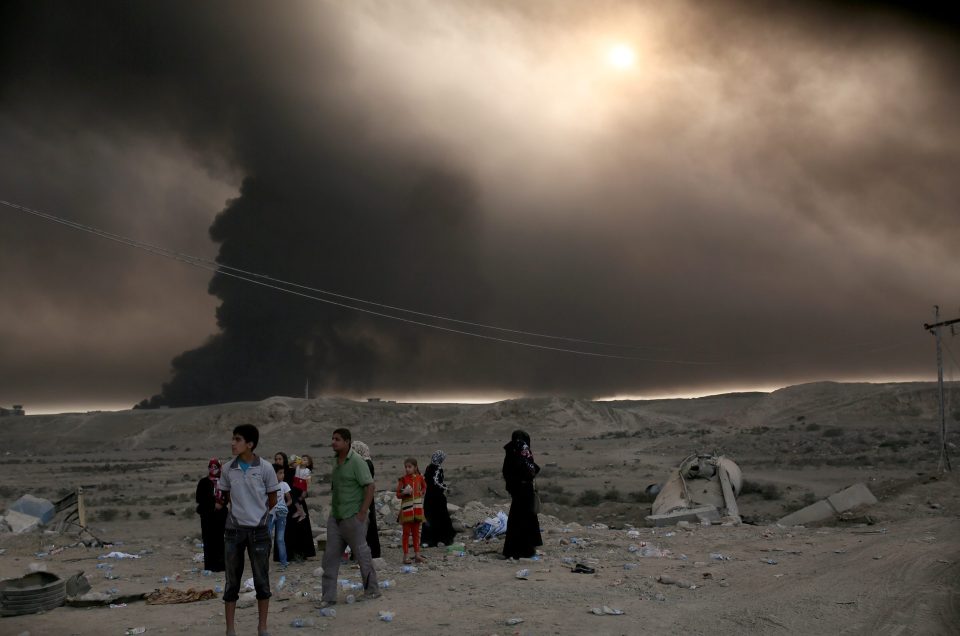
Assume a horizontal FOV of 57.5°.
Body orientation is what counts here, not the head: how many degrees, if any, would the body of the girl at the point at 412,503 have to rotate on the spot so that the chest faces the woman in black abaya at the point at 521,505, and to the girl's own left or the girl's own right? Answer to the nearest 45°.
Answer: approximately 90° to the girl's own left

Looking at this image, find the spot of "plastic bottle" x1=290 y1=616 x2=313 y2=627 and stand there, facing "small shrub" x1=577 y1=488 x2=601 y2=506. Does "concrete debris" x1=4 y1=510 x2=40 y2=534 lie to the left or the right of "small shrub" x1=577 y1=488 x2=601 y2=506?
left

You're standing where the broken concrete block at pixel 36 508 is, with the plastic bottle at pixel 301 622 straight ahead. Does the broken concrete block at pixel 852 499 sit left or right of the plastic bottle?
left

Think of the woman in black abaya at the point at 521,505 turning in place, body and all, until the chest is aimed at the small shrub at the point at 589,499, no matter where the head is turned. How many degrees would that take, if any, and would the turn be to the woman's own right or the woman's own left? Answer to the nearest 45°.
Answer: approximately 135° to the woman's own left

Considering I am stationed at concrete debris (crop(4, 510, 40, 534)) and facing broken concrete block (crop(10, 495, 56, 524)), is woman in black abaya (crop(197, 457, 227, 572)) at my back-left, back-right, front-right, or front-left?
back-right

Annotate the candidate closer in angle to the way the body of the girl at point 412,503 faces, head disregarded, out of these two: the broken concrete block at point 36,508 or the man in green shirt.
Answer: the man in green shirt

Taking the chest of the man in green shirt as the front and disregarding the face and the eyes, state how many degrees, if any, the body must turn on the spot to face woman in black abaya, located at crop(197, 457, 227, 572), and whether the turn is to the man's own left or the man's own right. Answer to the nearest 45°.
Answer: approximately 90° to the man's own right

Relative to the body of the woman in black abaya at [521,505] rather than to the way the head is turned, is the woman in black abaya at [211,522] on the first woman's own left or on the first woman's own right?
on the first woman's own right

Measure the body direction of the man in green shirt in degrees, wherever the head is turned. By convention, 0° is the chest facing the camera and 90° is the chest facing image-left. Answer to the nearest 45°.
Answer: approximately 45°

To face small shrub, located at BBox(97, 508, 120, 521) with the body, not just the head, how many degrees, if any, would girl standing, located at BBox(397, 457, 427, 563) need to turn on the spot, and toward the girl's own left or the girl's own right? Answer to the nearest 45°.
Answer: approximately 135° to the girl's own right

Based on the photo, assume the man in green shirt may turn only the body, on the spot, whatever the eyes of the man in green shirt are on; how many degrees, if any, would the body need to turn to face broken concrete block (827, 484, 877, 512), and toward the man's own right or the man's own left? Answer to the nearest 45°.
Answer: approximately 180°

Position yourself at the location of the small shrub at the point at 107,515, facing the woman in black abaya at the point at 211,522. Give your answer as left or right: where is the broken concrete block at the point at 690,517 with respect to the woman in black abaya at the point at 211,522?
left

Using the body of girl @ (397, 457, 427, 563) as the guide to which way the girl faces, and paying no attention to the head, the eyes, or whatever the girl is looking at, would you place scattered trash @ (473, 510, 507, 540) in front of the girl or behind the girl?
behind
